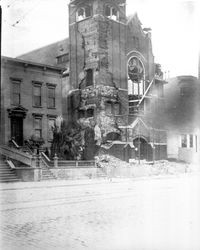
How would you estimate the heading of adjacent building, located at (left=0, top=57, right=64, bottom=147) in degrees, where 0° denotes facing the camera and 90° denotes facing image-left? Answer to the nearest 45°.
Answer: approximately 315°

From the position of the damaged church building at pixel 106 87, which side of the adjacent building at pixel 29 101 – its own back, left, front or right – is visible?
left

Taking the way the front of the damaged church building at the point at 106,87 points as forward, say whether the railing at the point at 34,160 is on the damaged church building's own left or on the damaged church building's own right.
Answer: on the damaged church building's own right

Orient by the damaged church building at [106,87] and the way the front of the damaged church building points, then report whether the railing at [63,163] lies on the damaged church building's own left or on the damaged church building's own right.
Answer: on the damaged church building's own right

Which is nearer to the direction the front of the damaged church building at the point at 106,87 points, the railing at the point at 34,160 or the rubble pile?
the rubble pile

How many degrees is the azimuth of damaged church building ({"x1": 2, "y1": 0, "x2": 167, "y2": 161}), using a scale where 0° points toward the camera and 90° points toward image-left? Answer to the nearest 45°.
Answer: approximately 315°

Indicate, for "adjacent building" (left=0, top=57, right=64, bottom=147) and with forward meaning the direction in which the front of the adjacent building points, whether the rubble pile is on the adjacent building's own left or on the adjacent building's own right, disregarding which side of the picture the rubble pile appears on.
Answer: on the adjacent building's own left
